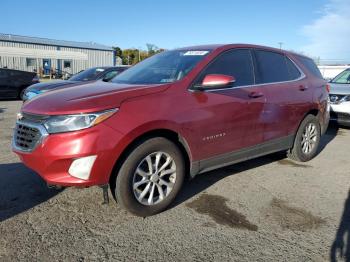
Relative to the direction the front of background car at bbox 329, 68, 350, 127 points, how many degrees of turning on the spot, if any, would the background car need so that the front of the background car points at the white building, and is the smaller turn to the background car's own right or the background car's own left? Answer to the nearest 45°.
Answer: approximately 90° to the background car's own right

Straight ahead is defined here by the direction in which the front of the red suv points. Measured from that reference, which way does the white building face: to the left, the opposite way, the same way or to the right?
to the left

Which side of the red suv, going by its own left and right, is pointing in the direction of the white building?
right

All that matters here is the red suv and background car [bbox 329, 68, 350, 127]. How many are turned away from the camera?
0

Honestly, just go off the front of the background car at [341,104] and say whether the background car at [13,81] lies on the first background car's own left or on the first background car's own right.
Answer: on the first background car's own right

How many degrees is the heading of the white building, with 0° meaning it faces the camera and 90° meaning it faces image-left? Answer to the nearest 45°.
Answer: approximately 315°

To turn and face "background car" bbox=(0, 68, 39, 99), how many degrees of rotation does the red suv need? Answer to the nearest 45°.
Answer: approximately 90° to its right

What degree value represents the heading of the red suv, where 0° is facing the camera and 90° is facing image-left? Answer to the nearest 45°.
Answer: approximately 45°

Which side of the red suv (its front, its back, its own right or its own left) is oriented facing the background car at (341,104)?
back

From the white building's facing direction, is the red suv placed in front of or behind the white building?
in front

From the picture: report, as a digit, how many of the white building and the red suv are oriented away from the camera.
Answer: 0

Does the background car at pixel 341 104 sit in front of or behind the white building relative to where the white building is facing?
in front
